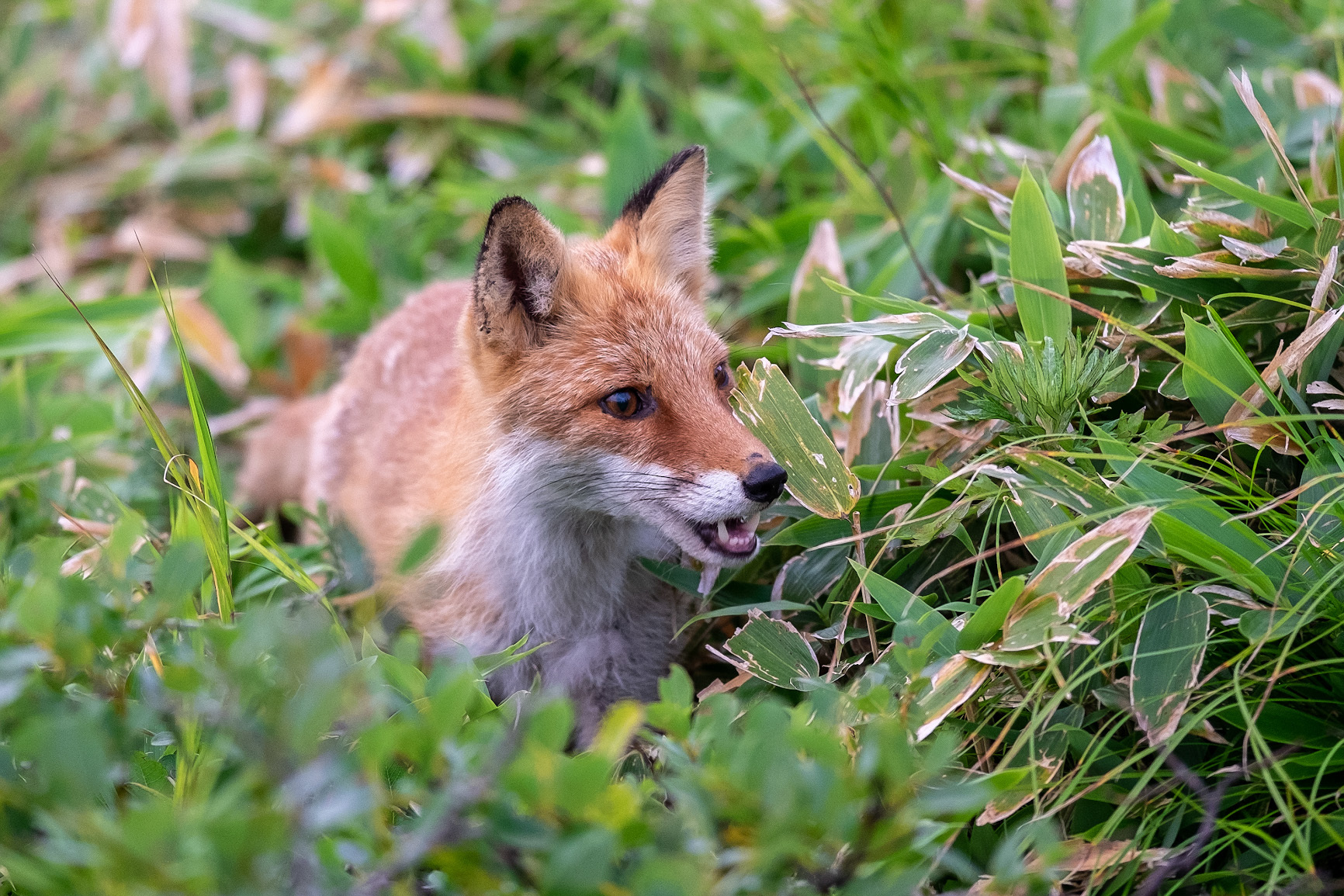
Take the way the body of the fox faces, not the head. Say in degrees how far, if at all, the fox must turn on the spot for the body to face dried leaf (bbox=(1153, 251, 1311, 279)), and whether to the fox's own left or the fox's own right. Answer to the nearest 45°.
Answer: approximately 45° to the fox's own left

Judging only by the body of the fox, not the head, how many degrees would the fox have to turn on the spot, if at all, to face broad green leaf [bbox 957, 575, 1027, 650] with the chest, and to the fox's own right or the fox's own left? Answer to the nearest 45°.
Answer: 0° — it already faces it

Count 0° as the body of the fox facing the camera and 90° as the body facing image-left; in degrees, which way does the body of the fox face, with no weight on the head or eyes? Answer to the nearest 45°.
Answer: approximately 315°

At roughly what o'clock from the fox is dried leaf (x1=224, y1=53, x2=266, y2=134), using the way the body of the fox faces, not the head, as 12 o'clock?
The dried leaf is roughly at 7 o'clock from the fox.

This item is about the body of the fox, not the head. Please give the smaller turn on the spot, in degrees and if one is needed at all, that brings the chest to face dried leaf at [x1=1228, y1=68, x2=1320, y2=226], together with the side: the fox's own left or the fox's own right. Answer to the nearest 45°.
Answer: approximately 45° to the fox's own left

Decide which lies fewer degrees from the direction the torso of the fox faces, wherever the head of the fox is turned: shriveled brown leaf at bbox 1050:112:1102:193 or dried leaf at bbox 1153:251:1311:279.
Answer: the dried leaf

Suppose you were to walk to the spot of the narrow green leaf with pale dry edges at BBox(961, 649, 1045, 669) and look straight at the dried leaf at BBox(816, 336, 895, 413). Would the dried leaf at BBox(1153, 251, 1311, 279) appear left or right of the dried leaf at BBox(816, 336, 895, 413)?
right
